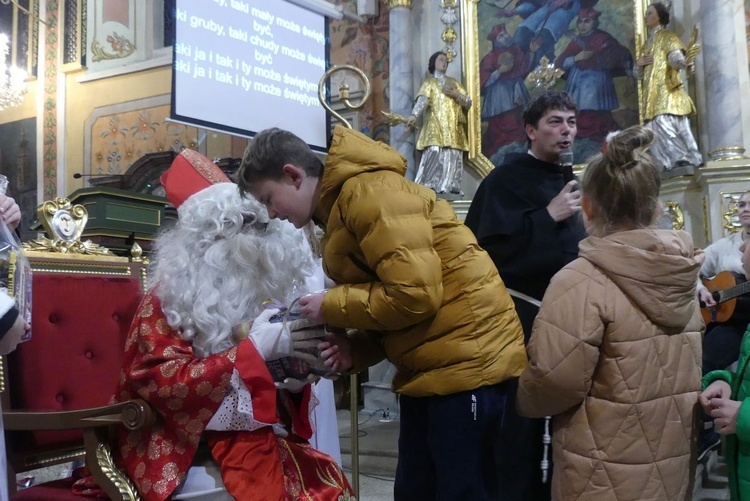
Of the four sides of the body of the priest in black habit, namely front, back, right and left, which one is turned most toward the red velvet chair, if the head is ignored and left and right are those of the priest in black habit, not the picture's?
right

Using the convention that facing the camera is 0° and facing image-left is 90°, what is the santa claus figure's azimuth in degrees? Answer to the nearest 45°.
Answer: approximately 270°

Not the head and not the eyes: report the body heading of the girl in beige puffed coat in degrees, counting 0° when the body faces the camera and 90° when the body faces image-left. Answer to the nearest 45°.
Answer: approximately 135°

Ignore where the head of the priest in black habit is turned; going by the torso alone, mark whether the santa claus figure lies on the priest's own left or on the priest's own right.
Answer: on the priest's own right

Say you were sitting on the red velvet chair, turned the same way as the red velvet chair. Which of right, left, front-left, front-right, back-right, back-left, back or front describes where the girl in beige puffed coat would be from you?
front

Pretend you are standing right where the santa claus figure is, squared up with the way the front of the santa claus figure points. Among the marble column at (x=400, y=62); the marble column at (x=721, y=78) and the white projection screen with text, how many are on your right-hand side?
0

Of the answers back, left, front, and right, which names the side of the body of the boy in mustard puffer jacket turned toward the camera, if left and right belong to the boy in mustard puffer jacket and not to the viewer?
left

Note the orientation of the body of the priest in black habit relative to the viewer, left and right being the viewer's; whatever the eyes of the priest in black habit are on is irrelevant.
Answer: facing the viewer and to the right of the viewer

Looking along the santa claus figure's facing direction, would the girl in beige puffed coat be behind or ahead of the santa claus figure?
ahead

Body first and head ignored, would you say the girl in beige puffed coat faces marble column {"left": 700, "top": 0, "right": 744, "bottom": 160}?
no

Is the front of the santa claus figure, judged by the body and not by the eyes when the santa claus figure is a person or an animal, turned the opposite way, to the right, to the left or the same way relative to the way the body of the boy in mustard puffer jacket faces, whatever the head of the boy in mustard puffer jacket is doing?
the opposite way

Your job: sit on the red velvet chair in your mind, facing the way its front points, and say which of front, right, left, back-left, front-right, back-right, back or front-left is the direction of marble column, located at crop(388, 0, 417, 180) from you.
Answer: left

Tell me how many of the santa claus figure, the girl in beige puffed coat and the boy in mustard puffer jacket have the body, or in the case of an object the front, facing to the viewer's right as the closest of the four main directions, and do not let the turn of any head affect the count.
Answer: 1

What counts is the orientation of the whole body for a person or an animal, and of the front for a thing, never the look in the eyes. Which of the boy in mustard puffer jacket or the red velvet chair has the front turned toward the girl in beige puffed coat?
the red velvet chair

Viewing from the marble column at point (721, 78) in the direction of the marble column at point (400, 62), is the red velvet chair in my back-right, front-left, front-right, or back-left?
front-left
